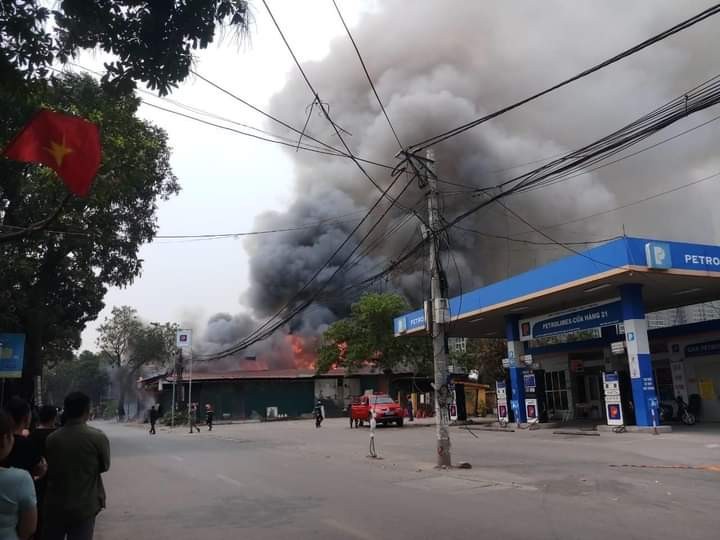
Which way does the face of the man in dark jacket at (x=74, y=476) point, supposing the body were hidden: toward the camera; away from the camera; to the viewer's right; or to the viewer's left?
away from the camera

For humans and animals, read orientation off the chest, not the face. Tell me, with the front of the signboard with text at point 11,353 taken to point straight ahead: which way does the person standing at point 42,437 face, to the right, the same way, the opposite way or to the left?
the opposite way

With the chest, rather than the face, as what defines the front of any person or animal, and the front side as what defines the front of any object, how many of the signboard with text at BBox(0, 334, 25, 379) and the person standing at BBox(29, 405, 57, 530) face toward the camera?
1

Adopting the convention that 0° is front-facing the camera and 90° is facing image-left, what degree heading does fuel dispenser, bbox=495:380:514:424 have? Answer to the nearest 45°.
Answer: approximately 45°

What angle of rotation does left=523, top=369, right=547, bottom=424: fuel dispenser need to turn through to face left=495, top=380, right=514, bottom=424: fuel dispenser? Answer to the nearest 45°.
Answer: approximately 90° to its right

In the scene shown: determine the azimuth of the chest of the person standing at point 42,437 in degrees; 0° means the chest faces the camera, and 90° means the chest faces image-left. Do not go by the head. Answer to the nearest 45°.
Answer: approximately 180°

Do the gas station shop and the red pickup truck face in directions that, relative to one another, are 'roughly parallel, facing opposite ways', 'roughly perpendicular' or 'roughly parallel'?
roughly perpendicular
